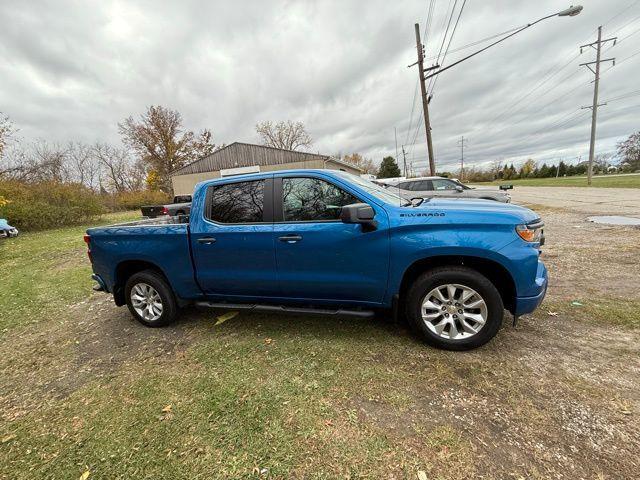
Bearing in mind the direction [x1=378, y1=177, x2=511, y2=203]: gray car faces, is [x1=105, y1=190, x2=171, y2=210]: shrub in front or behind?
behind

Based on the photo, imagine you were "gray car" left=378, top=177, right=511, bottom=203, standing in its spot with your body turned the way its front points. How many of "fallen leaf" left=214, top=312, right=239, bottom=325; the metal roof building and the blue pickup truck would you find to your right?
2

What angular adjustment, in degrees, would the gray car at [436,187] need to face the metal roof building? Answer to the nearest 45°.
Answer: approximately 135° to its left

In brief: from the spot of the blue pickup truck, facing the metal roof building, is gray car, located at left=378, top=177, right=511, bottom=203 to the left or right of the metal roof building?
right

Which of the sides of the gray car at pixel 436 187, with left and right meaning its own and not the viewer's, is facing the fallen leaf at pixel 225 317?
right

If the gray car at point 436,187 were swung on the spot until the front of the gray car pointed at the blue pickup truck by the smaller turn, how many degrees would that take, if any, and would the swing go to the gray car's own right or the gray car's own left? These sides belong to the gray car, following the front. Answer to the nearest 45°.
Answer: approximately 90° to the gray car's own right

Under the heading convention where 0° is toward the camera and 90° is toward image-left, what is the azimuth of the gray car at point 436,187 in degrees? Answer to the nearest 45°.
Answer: approximately 270°

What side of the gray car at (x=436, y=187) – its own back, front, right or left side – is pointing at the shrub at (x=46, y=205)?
back

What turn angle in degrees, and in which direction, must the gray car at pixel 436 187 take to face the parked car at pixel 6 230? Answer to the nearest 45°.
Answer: approximately 180°
